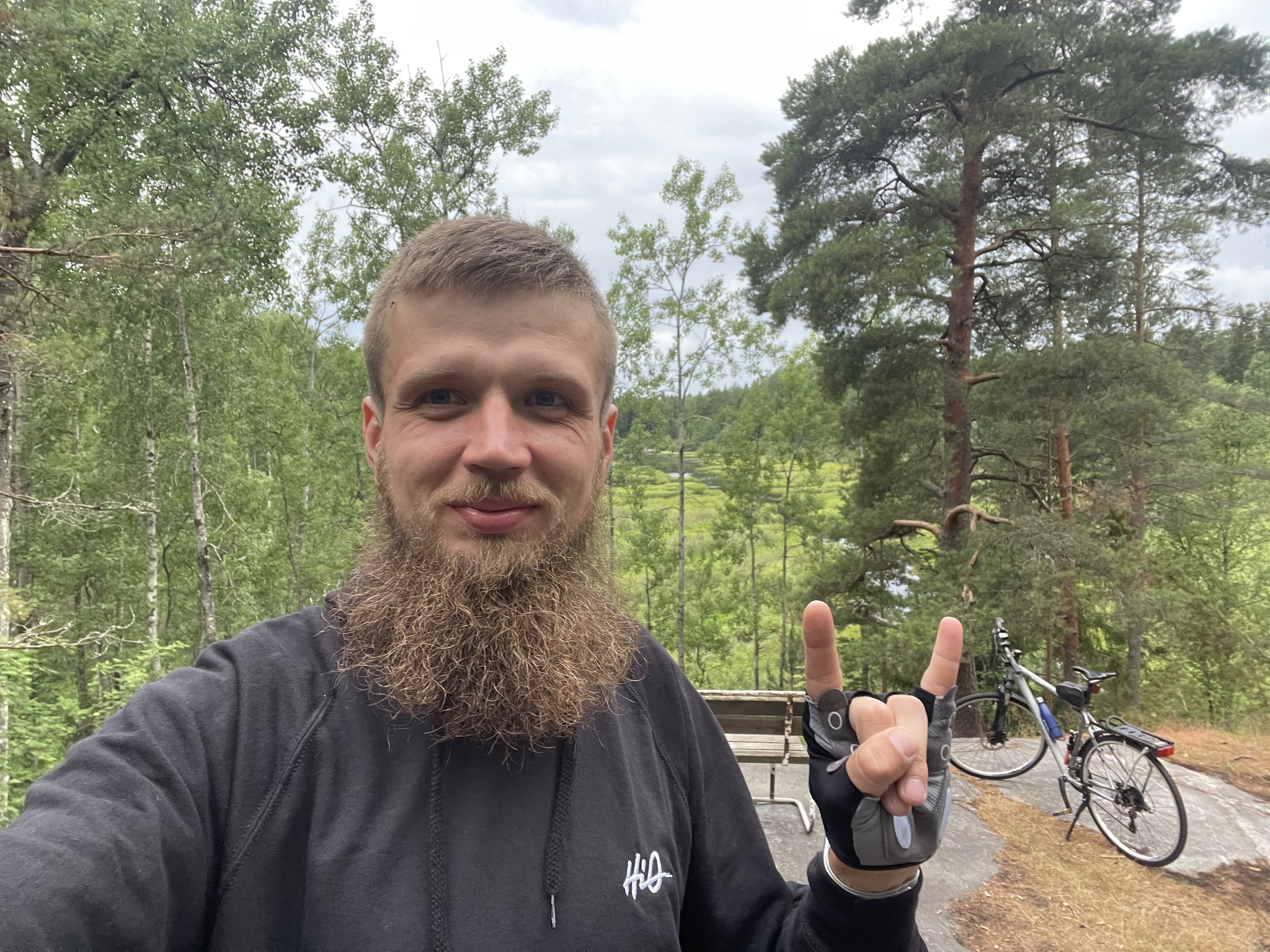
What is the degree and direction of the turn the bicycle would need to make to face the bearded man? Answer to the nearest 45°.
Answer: approximately 135° to its left

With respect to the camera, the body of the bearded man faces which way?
toward the camera

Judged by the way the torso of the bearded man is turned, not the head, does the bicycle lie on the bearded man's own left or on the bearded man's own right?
on the bearded man's own left

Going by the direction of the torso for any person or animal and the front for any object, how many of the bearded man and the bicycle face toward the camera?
1

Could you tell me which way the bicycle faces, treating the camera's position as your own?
facing away from the viewer and to the left of the viewer

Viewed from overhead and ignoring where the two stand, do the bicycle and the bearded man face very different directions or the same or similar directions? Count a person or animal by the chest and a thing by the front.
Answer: very different directions

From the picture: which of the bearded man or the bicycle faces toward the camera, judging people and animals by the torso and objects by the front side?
the bearded man
